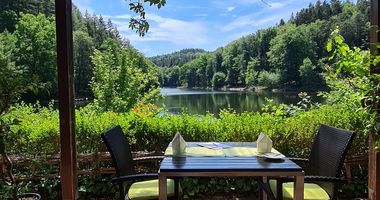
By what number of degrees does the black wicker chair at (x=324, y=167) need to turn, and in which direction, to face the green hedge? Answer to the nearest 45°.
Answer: approximately 90° to its right

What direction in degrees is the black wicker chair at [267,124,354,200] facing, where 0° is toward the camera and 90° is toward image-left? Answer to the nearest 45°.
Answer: approximately 45°

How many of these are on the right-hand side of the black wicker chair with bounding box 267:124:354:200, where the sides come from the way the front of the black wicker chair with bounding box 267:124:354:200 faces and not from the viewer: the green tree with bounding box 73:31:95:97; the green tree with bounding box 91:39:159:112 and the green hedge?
3

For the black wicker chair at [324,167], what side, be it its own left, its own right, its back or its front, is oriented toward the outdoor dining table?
front

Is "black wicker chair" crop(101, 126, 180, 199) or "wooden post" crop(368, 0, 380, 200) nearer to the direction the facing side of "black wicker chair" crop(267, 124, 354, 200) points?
the black wicker chair

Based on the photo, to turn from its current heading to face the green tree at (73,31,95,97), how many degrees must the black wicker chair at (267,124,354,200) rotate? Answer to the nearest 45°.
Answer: approximately 90° to its right

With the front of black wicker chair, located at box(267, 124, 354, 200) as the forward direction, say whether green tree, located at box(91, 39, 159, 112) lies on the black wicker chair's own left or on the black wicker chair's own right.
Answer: on the black wicker chair's own right

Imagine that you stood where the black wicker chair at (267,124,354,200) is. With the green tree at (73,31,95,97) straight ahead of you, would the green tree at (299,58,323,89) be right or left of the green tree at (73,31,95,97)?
right

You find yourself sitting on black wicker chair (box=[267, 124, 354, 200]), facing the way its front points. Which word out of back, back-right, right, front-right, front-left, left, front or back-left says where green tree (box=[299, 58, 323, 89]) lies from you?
back-right
